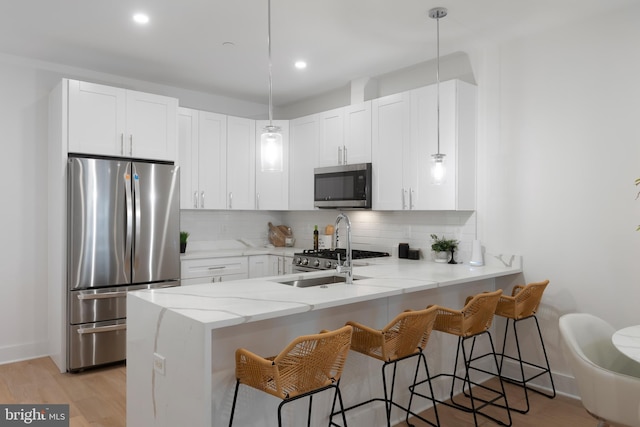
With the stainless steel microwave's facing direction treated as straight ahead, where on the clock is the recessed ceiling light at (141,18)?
The recessed ceiling light is roughly at 12 o'clock from the stainless steel microwave.

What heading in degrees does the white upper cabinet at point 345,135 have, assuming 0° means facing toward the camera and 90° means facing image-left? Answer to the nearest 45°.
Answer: approximately 45°

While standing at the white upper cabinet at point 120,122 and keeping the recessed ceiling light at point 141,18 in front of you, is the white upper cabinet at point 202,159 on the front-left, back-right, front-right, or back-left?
back-left

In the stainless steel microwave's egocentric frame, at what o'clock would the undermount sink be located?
The undermount sink is roughly at 11 o'clock from the stainless steel microwave.

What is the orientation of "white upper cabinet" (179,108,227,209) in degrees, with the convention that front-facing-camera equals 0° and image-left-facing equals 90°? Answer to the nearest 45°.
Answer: approximately 315°

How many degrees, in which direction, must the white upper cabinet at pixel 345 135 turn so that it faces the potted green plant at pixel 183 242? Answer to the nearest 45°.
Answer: approximately 45° to its right

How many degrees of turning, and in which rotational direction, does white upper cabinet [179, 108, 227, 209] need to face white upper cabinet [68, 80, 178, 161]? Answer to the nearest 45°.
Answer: approximately 90° to its right

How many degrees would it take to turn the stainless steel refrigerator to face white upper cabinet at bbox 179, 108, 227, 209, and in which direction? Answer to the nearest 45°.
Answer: approximately 90° to its left
